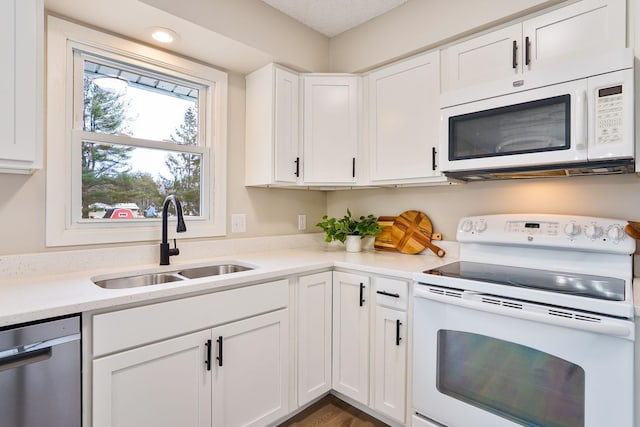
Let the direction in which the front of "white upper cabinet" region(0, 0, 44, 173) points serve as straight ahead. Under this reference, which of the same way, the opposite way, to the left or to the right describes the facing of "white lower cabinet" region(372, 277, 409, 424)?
to the right

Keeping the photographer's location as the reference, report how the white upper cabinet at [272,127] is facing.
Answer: facing the viewer and to the right of the viewer

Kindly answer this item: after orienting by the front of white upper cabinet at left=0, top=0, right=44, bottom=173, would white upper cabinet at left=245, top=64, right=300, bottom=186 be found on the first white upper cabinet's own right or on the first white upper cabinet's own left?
on the first white upper cabinet's own left

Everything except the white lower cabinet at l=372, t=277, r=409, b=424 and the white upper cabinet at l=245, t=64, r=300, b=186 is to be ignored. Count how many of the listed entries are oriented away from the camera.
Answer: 0

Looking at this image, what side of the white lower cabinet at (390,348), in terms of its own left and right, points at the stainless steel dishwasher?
front

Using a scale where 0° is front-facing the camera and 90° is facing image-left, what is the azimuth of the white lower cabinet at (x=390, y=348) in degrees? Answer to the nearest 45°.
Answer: approximately 45°

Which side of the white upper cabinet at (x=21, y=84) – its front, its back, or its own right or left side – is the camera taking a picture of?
front

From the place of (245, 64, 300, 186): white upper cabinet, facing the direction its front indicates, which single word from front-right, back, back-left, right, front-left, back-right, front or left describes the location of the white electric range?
front

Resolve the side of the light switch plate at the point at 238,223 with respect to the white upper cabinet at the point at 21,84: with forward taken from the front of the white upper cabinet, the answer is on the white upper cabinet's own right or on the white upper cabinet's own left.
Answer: on the white upper cabinet's own left
